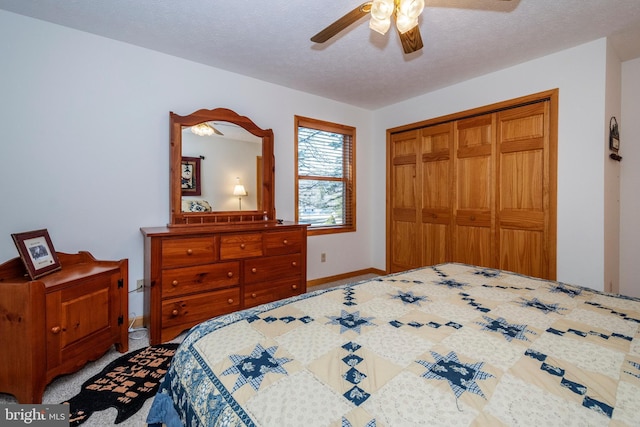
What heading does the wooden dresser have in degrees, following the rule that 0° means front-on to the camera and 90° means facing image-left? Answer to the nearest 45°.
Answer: approximately 315°

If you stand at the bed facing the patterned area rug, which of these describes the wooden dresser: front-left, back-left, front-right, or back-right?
front-right

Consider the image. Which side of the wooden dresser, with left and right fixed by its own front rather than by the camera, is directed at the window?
left

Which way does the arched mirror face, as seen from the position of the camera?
facing the viewer and to the right of the viewer

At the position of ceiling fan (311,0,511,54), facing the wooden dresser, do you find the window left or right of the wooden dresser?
right

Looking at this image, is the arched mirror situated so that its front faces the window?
no
